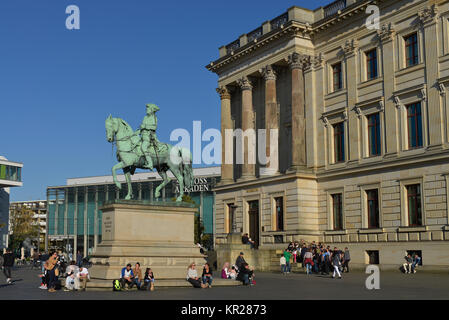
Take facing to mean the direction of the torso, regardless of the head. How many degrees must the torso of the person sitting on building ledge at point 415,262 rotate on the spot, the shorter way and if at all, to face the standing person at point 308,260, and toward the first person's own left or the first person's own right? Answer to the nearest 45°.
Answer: approximately 45° to the first person's own right

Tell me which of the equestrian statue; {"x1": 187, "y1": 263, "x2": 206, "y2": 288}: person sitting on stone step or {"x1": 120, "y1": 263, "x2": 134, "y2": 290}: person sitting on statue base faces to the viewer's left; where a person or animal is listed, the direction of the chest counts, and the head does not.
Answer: the equestrian statue

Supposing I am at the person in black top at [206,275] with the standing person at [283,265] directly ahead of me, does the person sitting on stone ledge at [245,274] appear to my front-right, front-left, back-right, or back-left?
front-right

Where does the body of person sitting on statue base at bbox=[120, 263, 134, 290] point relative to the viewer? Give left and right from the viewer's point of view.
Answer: facing the viewer

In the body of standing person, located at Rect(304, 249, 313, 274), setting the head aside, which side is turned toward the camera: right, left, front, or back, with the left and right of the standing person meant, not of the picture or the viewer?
back

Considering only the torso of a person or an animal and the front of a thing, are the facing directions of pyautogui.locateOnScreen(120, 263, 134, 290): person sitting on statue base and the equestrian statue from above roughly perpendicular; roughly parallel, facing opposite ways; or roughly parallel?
roughly perpendicular

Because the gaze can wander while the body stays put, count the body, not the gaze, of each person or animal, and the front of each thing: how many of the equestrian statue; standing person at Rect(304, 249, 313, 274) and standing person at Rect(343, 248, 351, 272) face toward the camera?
0

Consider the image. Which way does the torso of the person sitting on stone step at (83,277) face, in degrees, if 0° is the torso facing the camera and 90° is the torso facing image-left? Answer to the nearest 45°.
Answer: approximately 45°

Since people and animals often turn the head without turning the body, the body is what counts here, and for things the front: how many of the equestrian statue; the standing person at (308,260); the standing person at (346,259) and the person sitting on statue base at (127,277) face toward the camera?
1

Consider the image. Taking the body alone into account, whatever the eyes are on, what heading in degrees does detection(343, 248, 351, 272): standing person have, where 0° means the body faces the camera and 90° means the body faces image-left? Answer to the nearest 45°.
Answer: approximately 180°

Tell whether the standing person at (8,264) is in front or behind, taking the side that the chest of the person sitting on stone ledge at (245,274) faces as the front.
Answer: behind
